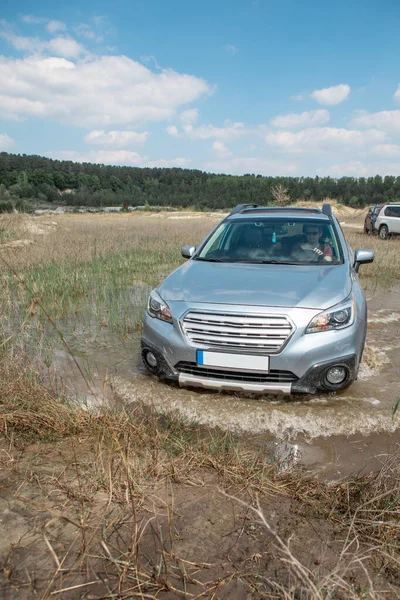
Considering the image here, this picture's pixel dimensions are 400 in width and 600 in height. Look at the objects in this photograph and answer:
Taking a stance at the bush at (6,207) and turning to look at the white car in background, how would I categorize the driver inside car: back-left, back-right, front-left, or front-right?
front-right

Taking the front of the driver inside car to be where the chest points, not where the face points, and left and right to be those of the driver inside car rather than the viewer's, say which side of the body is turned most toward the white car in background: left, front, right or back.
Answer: back

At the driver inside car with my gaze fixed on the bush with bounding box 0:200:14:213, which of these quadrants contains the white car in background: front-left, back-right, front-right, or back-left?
front-right

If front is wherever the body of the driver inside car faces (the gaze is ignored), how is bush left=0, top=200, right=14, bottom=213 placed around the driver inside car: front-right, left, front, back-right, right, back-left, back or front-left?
back-right

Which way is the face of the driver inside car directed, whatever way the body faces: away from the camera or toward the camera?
toward the camera

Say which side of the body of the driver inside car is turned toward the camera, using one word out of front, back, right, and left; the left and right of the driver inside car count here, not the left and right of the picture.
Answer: front

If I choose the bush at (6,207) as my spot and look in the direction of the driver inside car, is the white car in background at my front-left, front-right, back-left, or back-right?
front-left
